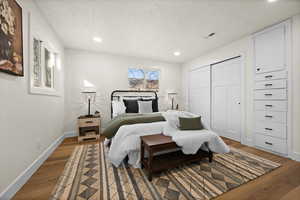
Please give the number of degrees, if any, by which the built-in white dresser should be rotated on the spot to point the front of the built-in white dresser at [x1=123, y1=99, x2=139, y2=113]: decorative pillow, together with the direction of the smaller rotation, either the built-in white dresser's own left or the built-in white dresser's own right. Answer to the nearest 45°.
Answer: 0° — it already faces it

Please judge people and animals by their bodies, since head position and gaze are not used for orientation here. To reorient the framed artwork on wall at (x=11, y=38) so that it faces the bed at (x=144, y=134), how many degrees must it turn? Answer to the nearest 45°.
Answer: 0° — it already faces it

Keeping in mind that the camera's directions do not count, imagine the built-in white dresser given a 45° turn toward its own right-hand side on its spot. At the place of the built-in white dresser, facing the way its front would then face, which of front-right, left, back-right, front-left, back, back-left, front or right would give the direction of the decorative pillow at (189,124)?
front-left

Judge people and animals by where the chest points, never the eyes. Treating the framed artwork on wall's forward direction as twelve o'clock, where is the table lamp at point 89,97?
The table lamp is roughly at 9 o'clock from the framed artwork on wall.

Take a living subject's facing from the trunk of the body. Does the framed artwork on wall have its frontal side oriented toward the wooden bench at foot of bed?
yes

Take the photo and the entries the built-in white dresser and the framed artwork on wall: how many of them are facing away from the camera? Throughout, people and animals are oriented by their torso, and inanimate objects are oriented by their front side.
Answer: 0

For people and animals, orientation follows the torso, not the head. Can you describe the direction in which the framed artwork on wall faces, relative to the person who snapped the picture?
facing the viewer and to the right of the viewer

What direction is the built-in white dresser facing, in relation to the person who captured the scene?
facing the viewer and to the left of the viewer

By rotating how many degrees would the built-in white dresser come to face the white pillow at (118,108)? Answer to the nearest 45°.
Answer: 0° — it already faces it

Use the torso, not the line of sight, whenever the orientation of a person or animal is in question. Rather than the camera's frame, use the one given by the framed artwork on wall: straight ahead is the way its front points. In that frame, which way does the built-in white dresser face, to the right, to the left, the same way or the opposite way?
the opposite way

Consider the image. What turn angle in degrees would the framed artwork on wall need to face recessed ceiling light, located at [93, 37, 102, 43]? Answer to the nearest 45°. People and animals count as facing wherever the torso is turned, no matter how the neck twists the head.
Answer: approximately 90° to its left

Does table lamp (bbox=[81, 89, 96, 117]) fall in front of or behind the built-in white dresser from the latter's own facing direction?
in front

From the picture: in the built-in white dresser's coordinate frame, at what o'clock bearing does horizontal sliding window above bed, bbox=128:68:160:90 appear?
The horizontal sliding window above bed is roughly at 1 o'clock from the built-in white dresser.

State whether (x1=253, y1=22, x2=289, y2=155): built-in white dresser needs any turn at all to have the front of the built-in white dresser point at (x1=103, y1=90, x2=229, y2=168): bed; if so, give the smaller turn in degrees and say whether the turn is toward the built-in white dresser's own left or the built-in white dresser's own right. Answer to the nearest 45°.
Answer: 0° — it already faces it
